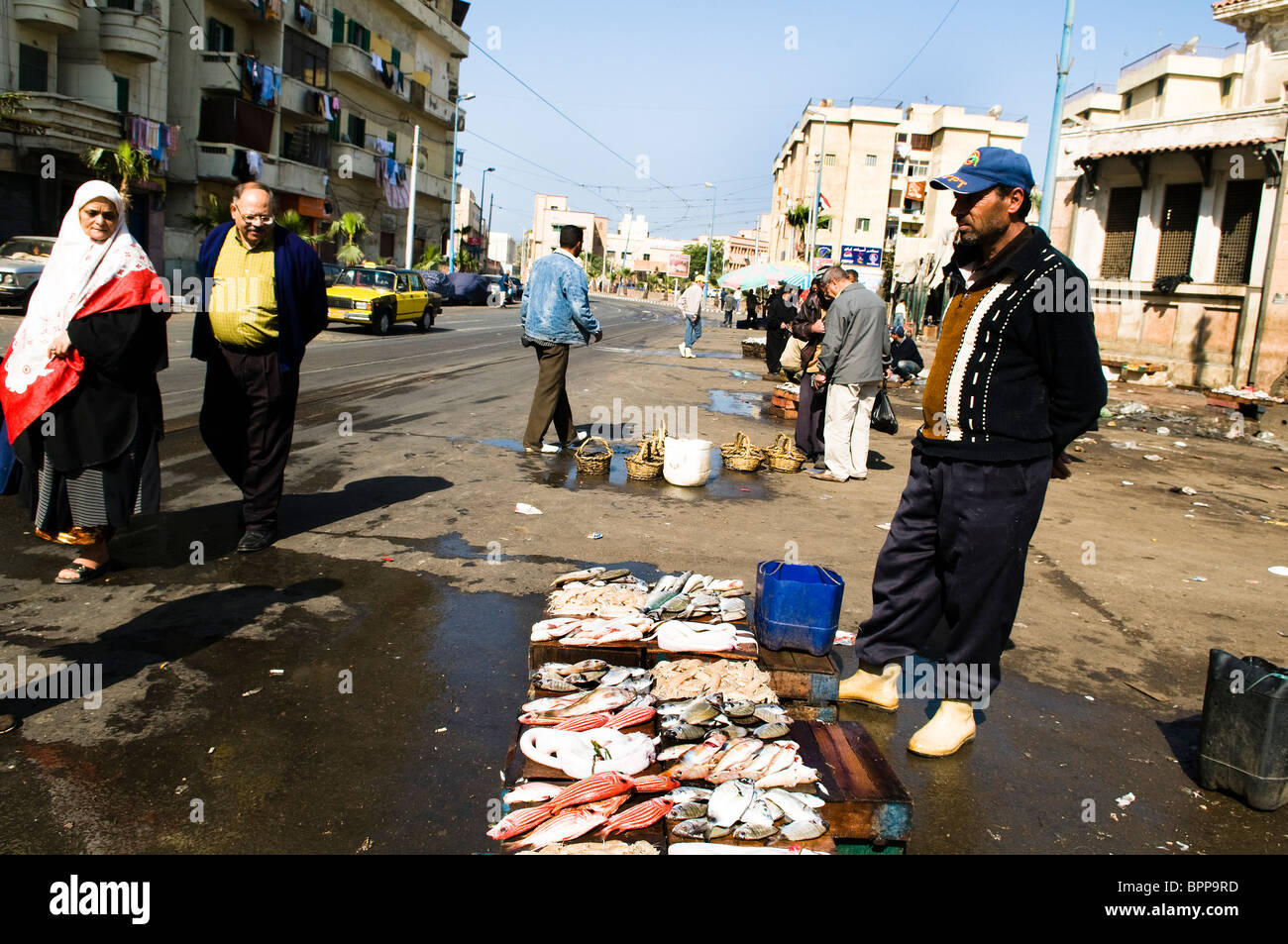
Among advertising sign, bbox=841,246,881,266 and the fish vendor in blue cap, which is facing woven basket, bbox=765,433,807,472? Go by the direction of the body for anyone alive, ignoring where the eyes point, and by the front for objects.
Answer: the advertising sign

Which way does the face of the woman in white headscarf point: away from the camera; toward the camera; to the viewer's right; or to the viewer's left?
toward the camera

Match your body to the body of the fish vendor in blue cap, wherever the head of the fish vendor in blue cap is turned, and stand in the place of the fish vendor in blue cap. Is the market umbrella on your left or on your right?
on your right

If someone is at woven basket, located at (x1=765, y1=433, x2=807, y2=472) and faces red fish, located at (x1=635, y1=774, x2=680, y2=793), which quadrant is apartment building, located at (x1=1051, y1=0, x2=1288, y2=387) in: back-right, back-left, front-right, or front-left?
back-left

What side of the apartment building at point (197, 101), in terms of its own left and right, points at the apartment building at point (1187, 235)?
front

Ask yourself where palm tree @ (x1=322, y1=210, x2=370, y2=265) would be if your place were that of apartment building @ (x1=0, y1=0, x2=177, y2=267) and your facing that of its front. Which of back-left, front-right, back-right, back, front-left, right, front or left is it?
left

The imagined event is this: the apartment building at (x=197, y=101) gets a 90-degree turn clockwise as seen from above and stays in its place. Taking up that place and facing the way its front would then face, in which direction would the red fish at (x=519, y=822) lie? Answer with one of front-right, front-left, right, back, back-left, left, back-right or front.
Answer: front-left

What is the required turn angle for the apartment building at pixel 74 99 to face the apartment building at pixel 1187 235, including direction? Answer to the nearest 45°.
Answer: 0° — it already faces it

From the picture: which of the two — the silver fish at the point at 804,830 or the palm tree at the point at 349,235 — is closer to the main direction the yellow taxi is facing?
the silver fish

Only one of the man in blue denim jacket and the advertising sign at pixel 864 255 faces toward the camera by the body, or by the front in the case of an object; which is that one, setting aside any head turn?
the advertising sign

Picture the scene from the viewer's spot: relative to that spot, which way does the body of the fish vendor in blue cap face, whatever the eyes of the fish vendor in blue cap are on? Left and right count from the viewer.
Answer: facing the viewer and to the left of the viewer

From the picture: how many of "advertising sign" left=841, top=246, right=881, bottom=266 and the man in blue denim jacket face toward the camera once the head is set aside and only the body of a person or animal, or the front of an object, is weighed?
1

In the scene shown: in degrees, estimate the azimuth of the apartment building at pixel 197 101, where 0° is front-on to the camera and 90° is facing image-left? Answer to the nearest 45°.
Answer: approximately 315°

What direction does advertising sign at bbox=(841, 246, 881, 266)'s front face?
toward the camera

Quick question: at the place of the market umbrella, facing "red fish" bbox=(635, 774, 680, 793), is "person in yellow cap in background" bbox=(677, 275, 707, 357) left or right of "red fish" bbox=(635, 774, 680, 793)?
right
